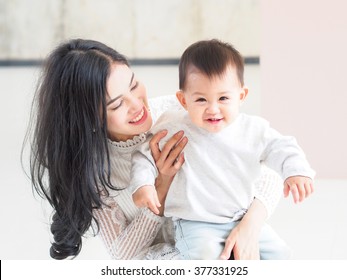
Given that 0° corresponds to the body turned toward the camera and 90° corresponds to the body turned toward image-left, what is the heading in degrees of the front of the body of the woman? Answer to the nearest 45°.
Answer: approximately 315°
